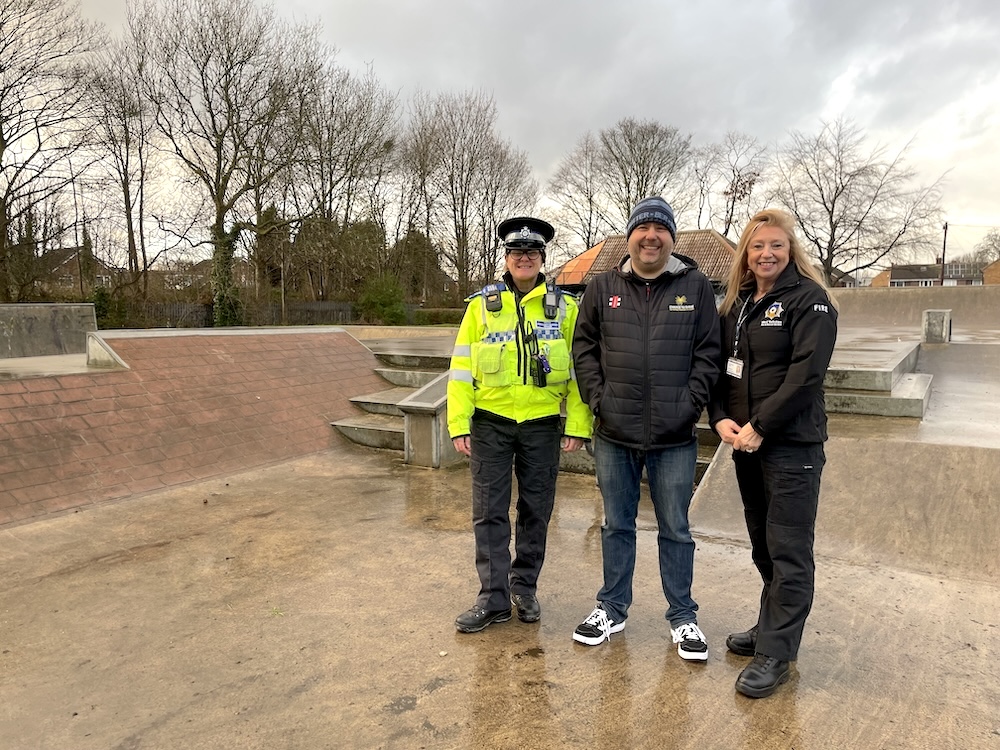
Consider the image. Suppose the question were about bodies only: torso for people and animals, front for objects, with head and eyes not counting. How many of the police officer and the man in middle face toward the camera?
2

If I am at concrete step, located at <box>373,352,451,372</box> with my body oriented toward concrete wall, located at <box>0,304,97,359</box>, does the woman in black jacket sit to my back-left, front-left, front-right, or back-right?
back-left

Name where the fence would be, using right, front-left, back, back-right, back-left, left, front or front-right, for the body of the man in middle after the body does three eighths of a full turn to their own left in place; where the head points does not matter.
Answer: left

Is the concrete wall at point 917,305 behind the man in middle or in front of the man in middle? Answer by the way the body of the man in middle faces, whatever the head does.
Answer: behind

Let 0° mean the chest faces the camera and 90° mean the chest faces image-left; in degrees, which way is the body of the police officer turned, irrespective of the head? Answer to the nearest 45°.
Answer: approximately 0°

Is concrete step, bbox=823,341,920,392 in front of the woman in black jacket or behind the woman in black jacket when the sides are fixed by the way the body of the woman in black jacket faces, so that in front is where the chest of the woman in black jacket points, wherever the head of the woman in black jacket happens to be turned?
behind

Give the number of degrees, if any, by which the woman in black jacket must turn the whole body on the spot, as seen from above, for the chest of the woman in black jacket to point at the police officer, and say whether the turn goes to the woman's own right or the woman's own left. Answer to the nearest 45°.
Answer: approximately 45° to the woman's own right

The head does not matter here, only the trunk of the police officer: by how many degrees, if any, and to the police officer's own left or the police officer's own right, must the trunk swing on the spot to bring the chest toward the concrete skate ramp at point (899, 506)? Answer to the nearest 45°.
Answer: approximately 135° to the police officer's own left
